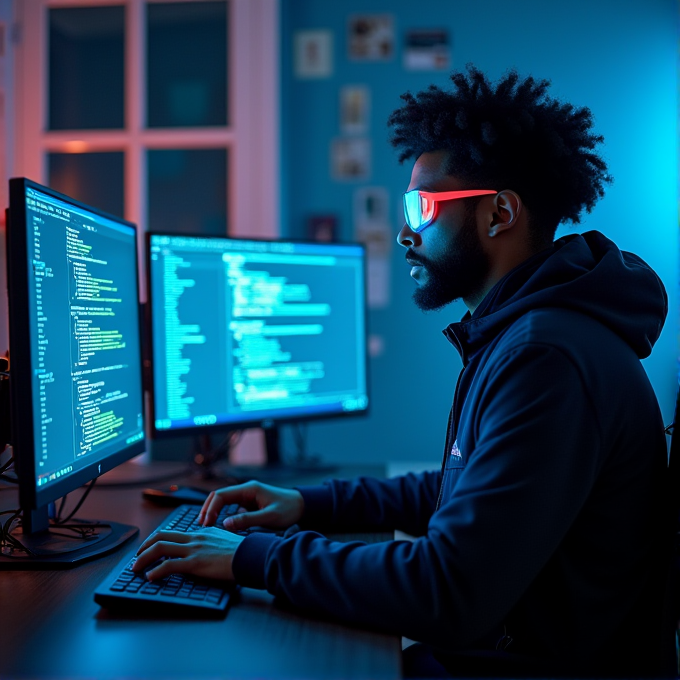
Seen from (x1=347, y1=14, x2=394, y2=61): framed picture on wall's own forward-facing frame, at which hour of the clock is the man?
The man is roughly at 12 o'clock from the framed picture on wall.

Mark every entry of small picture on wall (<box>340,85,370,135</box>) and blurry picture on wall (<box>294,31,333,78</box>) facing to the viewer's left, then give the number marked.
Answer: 0

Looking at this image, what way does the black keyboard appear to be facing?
to the viewer's right

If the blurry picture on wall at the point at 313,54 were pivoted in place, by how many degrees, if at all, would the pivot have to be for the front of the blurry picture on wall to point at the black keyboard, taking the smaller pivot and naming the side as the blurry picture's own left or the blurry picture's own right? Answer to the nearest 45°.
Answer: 0° — it already faces it

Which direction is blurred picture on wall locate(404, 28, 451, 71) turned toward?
toward the camera

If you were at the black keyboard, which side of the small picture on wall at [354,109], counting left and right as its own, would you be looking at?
front

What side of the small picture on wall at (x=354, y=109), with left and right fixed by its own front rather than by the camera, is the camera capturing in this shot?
front

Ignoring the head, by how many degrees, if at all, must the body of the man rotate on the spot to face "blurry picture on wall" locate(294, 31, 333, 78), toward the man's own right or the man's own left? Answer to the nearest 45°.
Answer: approximately 90° to the man's own right

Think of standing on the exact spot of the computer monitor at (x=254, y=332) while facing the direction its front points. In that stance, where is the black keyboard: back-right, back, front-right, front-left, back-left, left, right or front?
front-right

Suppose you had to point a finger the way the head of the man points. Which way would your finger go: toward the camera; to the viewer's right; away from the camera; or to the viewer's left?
to the viewer's left

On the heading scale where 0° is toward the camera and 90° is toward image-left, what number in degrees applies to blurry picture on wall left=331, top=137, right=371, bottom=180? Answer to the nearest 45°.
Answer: approximately 0°

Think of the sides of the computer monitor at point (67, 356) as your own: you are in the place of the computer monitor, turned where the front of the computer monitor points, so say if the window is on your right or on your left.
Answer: on your left

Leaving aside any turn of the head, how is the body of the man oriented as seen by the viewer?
to the viewer's left

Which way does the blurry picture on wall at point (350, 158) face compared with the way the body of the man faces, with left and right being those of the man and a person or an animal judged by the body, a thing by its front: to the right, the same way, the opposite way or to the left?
to the left
